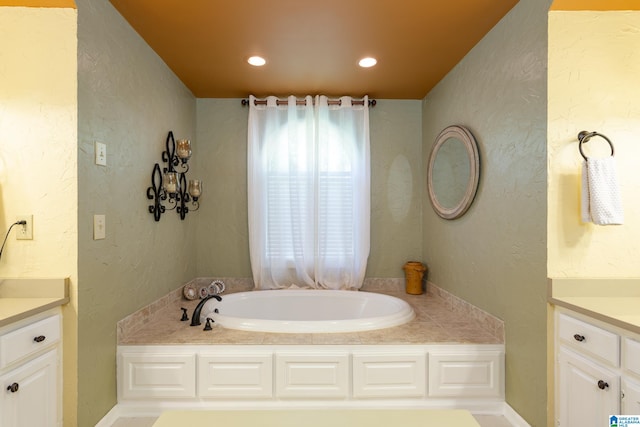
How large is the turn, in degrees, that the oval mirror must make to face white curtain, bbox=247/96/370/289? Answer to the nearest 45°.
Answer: approximately 45° to its right

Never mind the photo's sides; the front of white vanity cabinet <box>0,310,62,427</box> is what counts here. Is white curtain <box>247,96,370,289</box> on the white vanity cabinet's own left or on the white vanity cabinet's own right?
on the white vanity cabinet's own left

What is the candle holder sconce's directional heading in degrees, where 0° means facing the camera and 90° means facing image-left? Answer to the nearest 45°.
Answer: approximately 315°

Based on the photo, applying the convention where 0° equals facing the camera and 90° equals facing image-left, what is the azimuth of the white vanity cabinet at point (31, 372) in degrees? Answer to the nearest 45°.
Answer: approximately 315°
